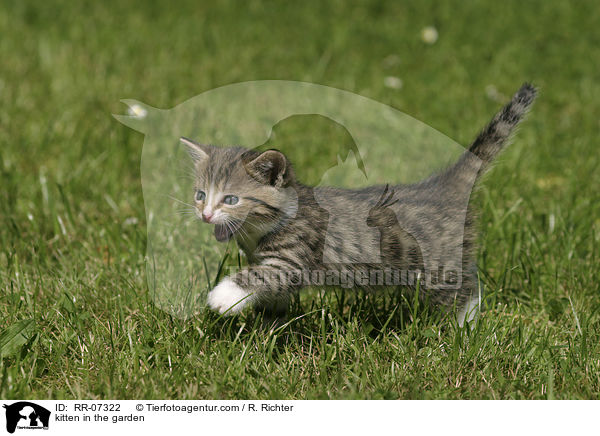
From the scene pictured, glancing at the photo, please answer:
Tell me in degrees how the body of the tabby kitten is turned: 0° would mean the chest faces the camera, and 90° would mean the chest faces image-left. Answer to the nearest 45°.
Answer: approximately 90°
